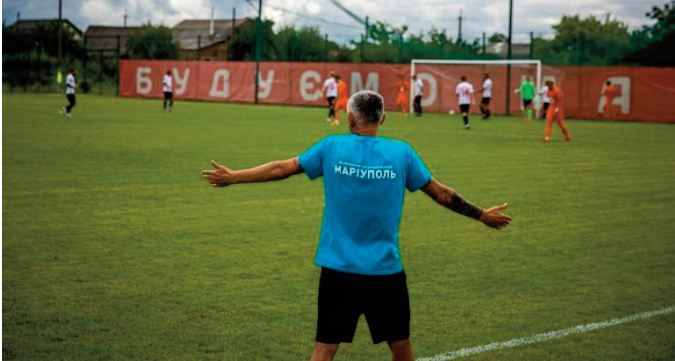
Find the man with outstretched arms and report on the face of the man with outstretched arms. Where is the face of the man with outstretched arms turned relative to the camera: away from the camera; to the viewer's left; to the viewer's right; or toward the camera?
away from the camera

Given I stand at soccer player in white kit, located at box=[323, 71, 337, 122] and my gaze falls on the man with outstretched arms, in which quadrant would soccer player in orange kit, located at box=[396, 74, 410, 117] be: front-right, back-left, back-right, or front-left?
back-left

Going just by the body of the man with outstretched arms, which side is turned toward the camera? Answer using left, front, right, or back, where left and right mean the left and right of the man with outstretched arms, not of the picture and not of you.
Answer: back

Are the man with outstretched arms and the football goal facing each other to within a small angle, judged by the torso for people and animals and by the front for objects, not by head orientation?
yes

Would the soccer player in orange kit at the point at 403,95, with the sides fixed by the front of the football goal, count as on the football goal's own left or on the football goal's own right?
on the football goal's own right

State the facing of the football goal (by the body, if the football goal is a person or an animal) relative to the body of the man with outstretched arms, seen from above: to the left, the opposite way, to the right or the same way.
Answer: the opposite way

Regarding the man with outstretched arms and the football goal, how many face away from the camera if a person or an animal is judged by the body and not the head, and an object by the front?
1

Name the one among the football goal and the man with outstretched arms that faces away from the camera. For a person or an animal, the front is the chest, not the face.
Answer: the man with outstretched arms

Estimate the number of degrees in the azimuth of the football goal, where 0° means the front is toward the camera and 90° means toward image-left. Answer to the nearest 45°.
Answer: approximately 0°

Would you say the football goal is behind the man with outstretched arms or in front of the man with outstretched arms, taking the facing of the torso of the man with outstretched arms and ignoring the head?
in front

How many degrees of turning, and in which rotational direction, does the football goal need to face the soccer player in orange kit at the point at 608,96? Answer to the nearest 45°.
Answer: approximately 45° to its left

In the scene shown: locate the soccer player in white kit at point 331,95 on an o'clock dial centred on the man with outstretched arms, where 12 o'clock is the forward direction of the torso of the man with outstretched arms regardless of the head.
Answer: The soccer player in white kit is roughly at 12 o'clock from the man with outstretched arms.

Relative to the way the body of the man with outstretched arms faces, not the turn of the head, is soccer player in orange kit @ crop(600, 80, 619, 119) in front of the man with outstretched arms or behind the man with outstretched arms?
in front
